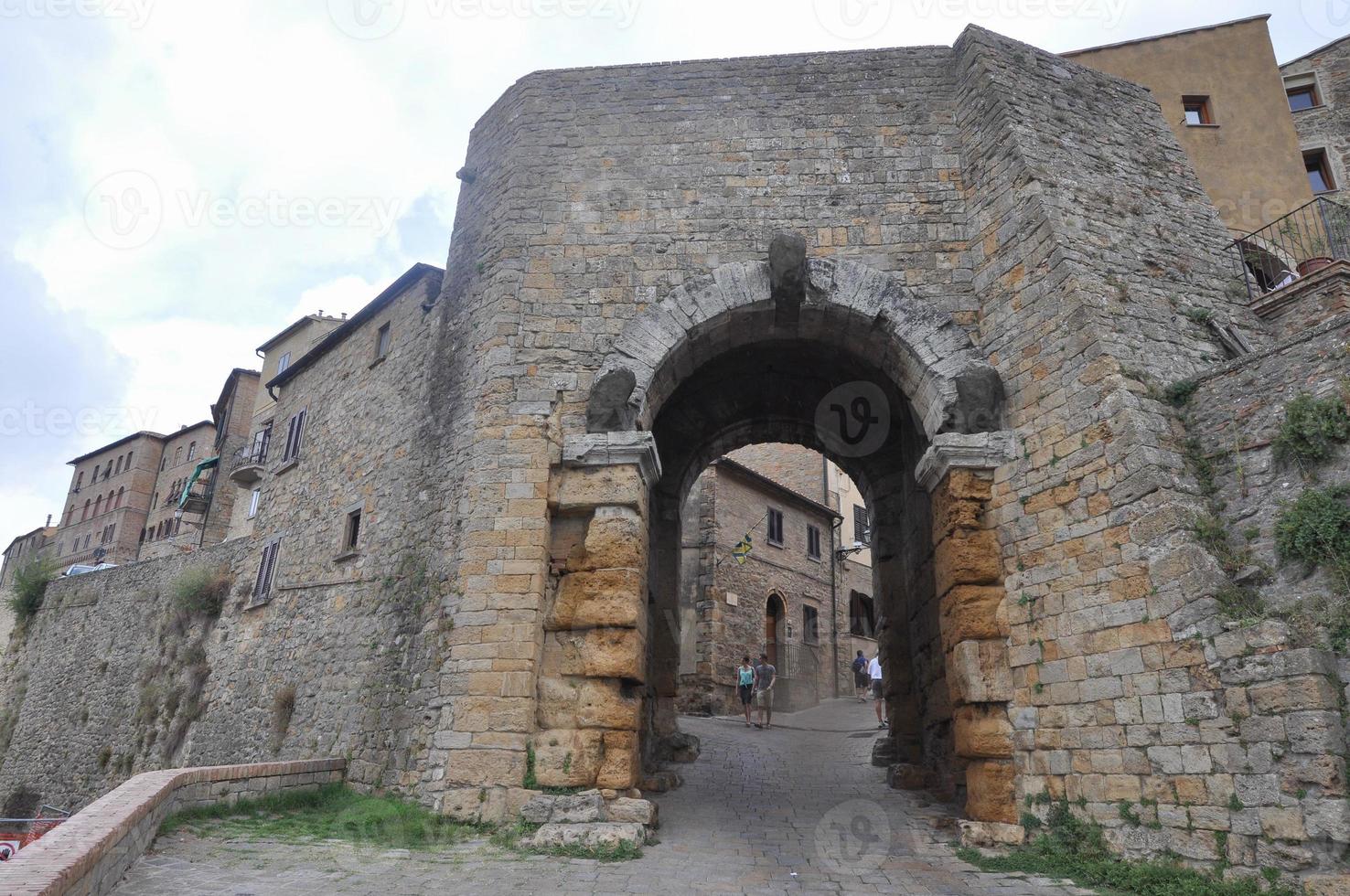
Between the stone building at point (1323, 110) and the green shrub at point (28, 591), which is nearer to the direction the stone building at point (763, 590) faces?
the stone building

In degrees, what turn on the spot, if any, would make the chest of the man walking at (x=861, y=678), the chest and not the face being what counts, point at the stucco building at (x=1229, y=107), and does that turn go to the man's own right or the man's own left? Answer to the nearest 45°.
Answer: approximately 135° to the man's own right

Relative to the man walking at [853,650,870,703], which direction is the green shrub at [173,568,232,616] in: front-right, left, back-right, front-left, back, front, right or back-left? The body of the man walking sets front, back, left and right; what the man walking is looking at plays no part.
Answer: back-left

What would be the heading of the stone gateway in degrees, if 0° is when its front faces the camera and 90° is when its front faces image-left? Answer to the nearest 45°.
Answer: approximately 0°

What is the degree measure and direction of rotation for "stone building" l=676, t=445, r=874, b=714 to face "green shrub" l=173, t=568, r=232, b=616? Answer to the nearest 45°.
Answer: approximately 90° to its right

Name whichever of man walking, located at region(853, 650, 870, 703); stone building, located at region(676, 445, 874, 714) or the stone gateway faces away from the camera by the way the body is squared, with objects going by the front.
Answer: the man walking

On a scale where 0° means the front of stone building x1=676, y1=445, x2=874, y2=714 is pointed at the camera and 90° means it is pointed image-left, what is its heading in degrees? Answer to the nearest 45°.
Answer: approximately 315°

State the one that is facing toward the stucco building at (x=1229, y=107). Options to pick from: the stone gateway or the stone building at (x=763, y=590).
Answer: the stone building at (x=763, y=590)

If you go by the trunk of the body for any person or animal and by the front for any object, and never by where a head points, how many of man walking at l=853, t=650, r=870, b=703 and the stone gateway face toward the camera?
1

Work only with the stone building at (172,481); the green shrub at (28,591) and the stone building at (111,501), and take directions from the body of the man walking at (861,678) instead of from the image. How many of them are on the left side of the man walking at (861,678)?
3

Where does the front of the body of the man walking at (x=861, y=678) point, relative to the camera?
away from the camera

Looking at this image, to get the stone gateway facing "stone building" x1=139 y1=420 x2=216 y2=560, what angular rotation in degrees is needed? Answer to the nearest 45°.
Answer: approximately 135° to its right

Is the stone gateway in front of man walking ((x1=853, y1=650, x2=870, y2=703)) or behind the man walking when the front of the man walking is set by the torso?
behind

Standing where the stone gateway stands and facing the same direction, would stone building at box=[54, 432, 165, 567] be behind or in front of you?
behind
